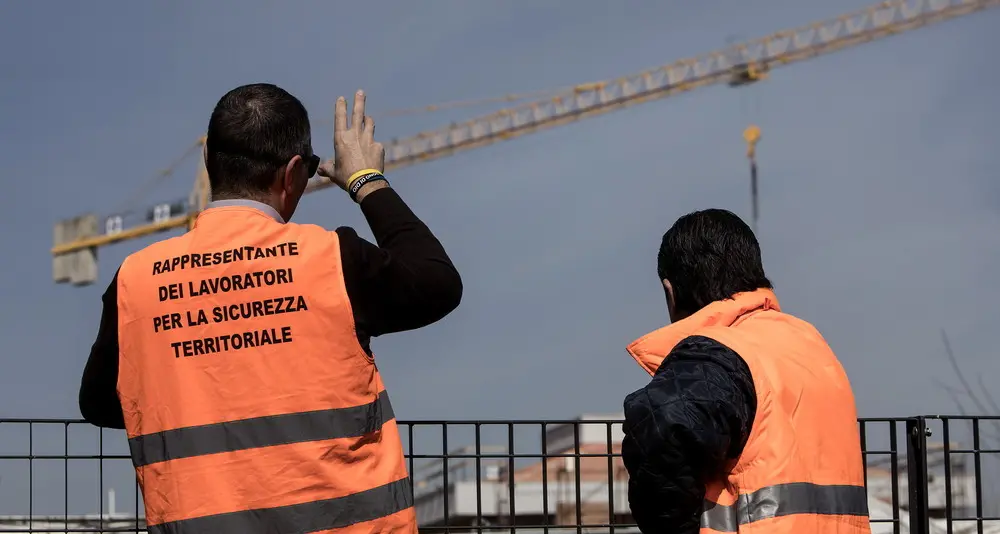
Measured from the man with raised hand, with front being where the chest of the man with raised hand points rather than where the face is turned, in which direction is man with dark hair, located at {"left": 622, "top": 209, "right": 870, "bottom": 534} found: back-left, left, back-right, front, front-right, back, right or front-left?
right

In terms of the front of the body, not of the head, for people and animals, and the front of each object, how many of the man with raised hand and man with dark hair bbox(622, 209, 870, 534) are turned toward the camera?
0

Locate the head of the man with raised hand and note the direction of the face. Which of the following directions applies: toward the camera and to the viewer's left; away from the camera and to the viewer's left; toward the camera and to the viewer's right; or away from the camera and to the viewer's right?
away from the camera and to the viewer's right

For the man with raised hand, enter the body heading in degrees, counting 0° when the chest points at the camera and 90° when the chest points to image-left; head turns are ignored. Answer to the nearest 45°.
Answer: approximately 180°

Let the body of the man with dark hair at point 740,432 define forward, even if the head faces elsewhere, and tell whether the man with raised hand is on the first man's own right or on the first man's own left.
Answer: on the first man's own left

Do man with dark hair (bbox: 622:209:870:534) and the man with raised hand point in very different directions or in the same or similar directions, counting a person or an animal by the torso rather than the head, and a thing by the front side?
same or similar directions

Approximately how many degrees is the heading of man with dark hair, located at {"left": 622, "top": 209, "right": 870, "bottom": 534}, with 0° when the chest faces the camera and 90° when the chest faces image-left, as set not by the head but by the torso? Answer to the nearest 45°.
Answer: approximately 135°
